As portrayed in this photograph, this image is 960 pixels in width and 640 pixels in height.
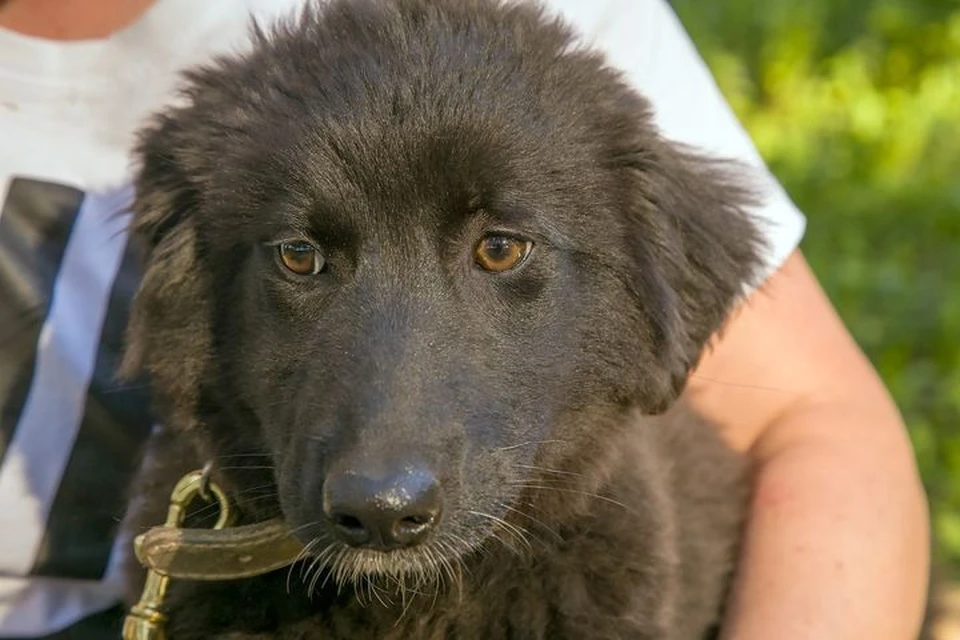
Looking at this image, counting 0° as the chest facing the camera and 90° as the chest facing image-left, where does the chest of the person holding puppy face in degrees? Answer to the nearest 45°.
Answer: approximately 0°

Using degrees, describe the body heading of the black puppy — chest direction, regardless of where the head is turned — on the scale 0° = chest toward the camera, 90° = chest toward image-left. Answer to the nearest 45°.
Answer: approximately 0°
